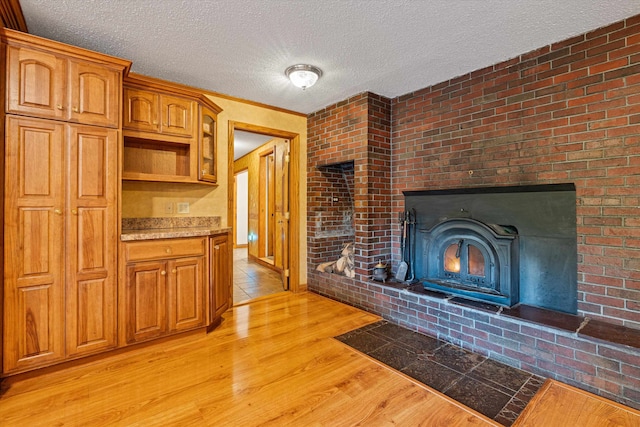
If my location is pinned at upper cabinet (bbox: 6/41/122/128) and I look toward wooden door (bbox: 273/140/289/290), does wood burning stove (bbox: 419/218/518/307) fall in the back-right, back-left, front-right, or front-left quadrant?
front-right

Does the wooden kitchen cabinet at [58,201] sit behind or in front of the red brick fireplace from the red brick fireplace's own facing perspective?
in front

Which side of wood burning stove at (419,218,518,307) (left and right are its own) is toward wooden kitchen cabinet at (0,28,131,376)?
front

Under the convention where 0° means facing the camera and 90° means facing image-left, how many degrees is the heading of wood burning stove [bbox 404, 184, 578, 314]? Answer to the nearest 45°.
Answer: approximately 45°

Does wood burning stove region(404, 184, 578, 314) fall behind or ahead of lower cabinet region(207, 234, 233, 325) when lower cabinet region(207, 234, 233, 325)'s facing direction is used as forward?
ahead

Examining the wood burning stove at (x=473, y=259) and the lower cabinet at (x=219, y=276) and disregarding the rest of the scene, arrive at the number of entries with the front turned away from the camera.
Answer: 0

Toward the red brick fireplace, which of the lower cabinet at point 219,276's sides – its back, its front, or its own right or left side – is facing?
front

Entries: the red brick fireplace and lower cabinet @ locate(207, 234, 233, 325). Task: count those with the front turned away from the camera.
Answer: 0

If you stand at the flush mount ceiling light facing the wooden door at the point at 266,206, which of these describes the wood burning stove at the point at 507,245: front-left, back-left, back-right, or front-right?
back-right

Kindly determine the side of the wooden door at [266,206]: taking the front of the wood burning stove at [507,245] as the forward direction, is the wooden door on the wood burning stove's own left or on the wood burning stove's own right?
on the wood burning stove's own right

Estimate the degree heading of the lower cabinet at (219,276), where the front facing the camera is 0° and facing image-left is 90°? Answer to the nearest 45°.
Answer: approximately 315°

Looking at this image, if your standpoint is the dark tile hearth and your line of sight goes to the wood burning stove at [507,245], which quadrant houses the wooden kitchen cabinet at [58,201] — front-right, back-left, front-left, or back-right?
back-left

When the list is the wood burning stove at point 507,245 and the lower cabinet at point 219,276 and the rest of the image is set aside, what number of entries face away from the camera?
0

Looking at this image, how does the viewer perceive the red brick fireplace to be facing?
facing the viewer and to the left of the viewer

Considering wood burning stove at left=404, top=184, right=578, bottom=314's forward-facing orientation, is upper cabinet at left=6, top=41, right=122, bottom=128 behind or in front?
in front

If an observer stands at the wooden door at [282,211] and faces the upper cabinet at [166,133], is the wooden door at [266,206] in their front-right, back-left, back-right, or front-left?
back-right
